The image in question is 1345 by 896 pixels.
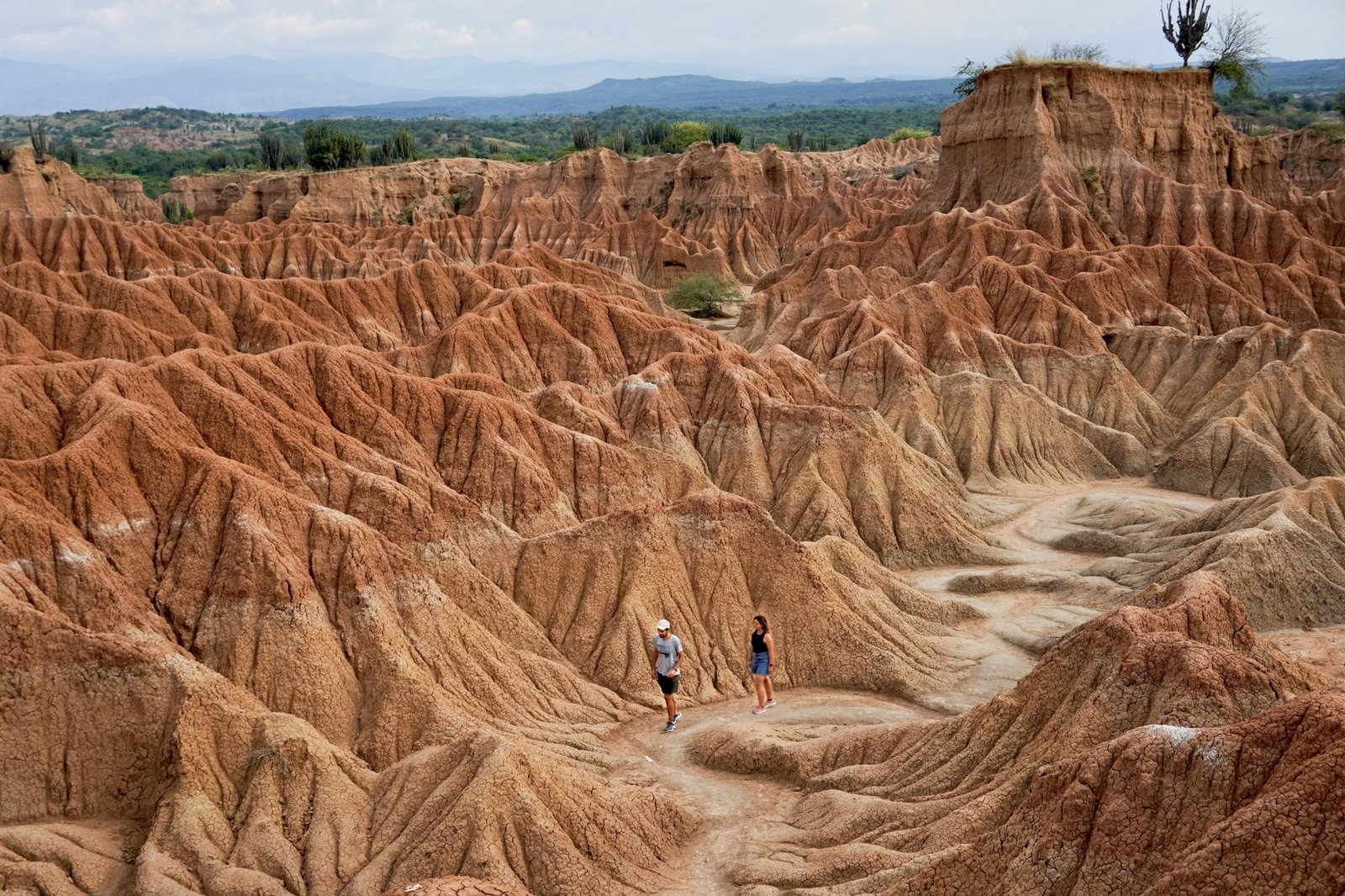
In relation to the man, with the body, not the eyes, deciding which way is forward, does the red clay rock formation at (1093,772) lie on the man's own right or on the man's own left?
on the man's own left

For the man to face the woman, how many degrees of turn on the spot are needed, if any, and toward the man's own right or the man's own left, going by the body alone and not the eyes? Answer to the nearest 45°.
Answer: approximately 135° to the man's own left

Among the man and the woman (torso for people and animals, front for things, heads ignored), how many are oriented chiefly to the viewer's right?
0

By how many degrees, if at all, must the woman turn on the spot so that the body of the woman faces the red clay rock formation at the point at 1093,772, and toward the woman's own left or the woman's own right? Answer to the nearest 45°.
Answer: approximately 90° to the woman's own left

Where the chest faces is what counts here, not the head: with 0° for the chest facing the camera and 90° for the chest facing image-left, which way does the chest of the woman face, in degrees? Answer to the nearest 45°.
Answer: approximately 45°

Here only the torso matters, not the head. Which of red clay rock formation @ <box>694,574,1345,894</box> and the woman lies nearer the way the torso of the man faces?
the red clay rock formation
